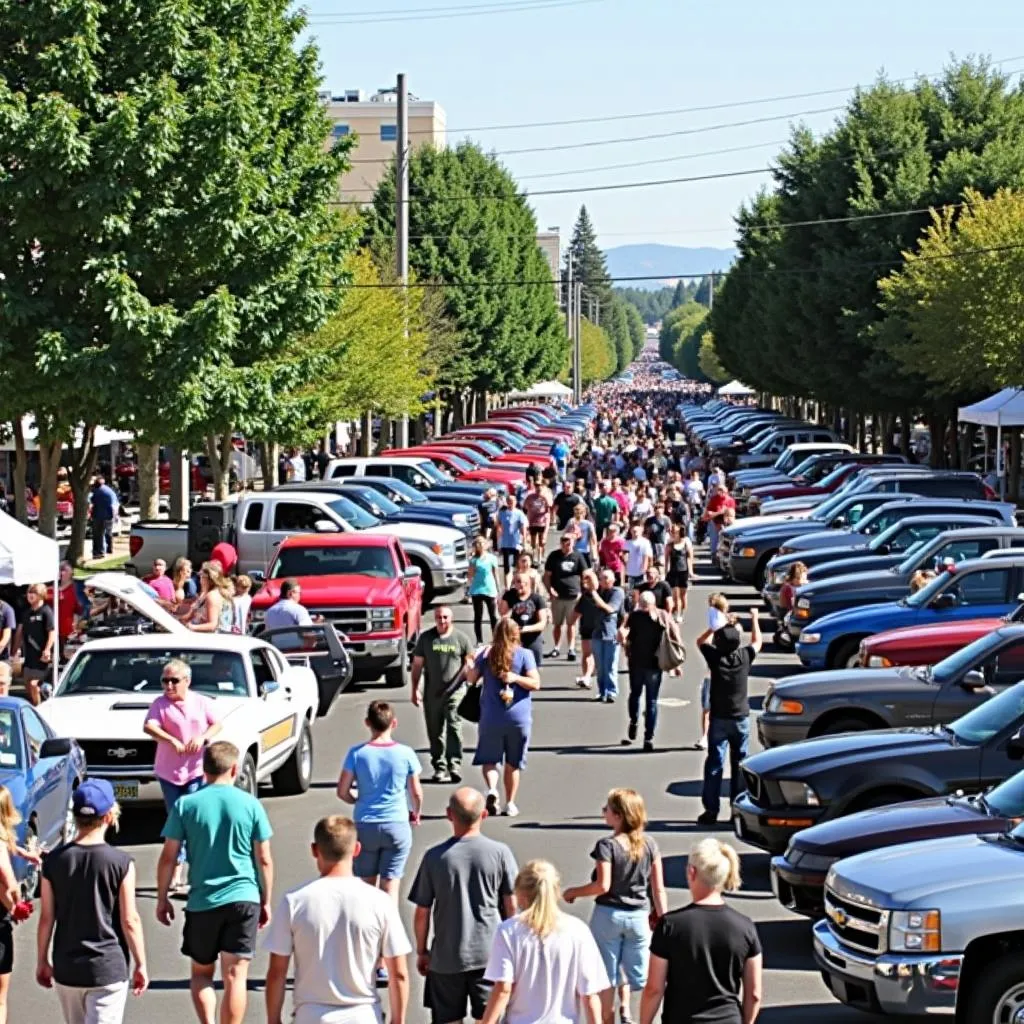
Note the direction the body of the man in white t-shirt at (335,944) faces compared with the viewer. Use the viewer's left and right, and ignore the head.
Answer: facing away from the viewer

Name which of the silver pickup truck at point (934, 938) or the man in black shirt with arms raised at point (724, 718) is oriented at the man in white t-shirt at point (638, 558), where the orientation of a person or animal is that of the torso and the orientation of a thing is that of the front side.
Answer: the man in black shirt with arms raised

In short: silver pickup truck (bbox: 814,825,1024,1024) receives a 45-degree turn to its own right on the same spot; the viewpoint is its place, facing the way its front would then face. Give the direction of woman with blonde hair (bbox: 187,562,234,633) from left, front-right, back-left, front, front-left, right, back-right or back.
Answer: front-right

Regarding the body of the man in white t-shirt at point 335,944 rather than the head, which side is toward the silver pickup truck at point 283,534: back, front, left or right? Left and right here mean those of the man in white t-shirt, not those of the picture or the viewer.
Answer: front

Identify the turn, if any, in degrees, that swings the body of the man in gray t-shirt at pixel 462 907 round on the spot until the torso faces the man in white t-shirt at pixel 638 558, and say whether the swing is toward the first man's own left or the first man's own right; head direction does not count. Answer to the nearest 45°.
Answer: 0° — they already face them

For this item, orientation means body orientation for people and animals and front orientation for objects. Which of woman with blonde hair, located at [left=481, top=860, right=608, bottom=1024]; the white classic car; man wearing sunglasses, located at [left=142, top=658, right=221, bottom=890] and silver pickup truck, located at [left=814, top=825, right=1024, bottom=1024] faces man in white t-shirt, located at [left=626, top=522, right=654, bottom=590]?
the woman with blonde hair

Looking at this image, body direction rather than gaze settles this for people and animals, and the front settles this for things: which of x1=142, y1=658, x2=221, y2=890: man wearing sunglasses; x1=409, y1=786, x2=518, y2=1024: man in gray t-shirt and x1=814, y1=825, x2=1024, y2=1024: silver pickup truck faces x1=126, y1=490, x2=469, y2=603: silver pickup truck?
the man in gray t-shirt

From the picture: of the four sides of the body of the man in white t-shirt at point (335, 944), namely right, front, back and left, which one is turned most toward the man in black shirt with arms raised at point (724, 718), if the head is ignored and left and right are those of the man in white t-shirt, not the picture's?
front

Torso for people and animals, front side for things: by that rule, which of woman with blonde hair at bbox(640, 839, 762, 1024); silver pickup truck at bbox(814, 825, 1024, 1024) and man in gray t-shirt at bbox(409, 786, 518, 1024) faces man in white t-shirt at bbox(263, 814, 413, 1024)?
the silver pickup truck

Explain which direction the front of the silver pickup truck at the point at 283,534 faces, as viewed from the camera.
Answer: facing to the right of the viewer

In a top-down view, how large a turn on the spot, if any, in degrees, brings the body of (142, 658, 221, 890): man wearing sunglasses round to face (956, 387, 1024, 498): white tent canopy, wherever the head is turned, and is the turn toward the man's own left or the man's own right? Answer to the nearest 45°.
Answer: approximately 135° to the man's own left

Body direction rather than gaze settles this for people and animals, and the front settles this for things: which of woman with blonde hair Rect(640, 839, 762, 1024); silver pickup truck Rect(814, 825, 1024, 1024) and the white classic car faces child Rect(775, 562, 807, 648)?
the woman with blonde hair

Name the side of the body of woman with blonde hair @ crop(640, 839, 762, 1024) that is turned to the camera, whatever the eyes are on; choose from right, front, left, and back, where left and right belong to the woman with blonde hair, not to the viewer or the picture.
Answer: back

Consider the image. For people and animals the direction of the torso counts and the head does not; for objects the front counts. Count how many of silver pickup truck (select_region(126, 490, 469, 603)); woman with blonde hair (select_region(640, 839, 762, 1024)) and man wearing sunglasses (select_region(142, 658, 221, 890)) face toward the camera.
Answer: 1
